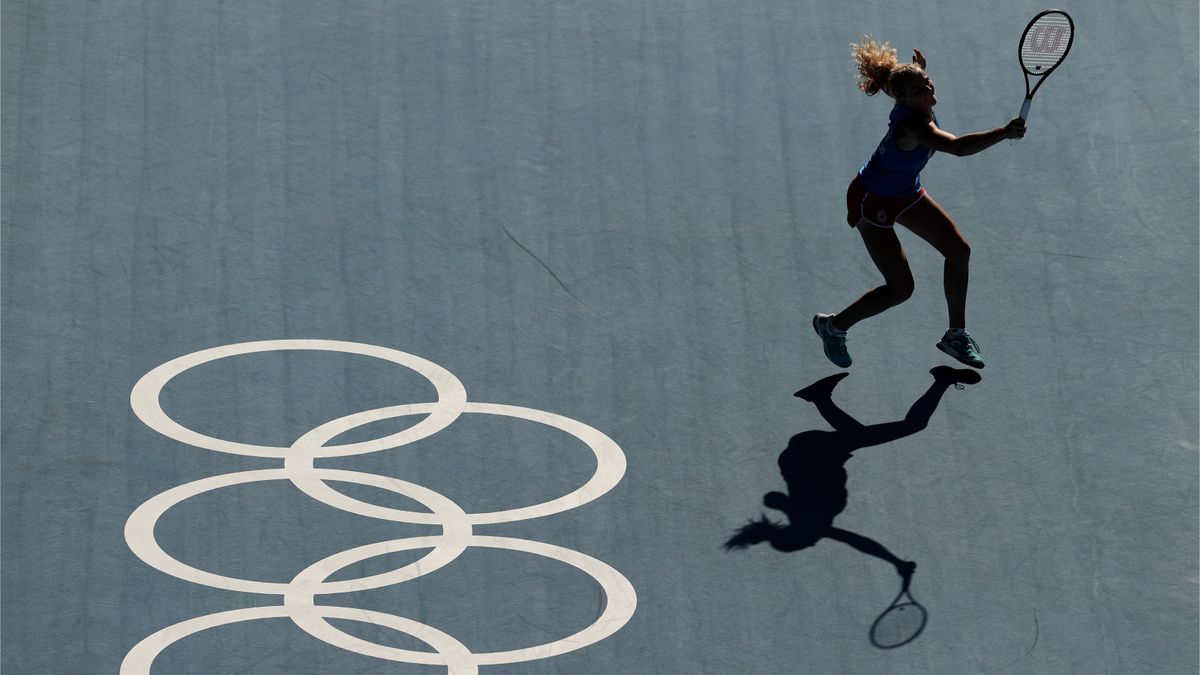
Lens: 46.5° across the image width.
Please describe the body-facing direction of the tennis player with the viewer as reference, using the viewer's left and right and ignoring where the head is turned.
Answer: facing to the right of the viewer

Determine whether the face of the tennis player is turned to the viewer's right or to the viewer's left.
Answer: to the viewer's right
